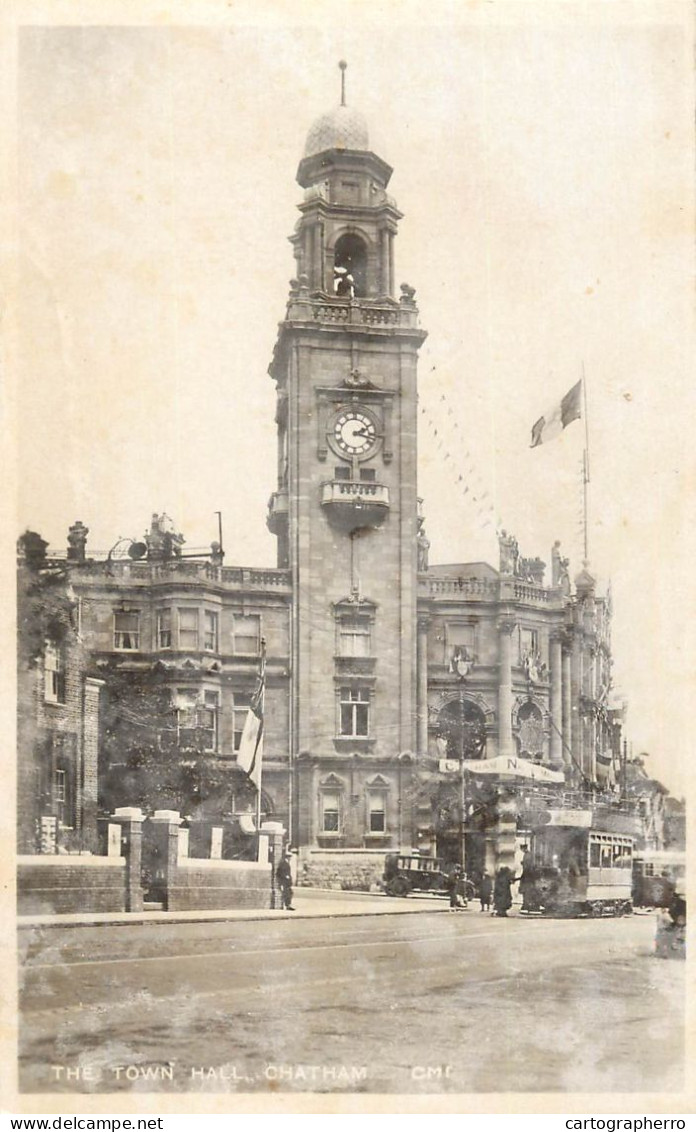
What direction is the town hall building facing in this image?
toward the camera

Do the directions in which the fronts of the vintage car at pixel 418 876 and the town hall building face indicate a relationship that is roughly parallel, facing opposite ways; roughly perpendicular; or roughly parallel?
roughly perpendicular

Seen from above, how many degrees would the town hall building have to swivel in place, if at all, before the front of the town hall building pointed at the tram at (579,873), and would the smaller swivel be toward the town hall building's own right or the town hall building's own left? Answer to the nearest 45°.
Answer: approximately 45° to the town hall building's own left
